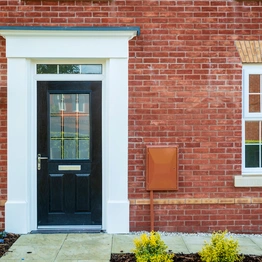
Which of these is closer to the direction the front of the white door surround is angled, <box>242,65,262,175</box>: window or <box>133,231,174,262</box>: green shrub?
the green shrub

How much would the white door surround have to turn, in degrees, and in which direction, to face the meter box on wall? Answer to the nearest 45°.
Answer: approximately 90° to its left

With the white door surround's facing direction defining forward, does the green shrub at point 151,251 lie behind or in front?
in front

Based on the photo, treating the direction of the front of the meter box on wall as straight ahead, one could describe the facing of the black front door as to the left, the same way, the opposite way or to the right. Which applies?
the same way

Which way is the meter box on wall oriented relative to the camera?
toward the camera

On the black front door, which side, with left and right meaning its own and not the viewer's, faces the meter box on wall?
left

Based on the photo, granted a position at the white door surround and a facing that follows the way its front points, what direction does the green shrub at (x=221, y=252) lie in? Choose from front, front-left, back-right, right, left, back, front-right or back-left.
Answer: front-left

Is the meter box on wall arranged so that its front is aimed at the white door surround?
no

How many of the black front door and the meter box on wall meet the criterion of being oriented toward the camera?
2

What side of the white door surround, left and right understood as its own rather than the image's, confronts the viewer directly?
front

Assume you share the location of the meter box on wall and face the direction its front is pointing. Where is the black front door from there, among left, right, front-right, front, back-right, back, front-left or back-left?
right

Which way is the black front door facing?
toward the camera

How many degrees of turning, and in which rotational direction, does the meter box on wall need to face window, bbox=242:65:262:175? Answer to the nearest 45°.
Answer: approximately 90° to its left

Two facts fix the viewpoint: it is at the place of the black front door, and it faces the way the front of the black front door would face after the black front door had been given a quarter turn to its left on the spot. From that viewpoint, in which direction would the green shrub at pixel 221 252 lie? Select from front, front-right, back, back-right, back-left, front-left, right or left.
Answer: front-right

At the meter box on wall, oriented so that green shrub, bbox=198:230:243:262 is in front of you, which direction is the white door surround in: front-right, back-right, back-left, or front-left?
back-right

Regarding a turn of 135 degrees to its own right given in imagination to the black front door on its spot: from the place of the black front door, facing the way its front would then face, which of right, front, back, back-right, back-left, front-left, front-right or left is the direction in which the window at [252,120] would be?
back-right
